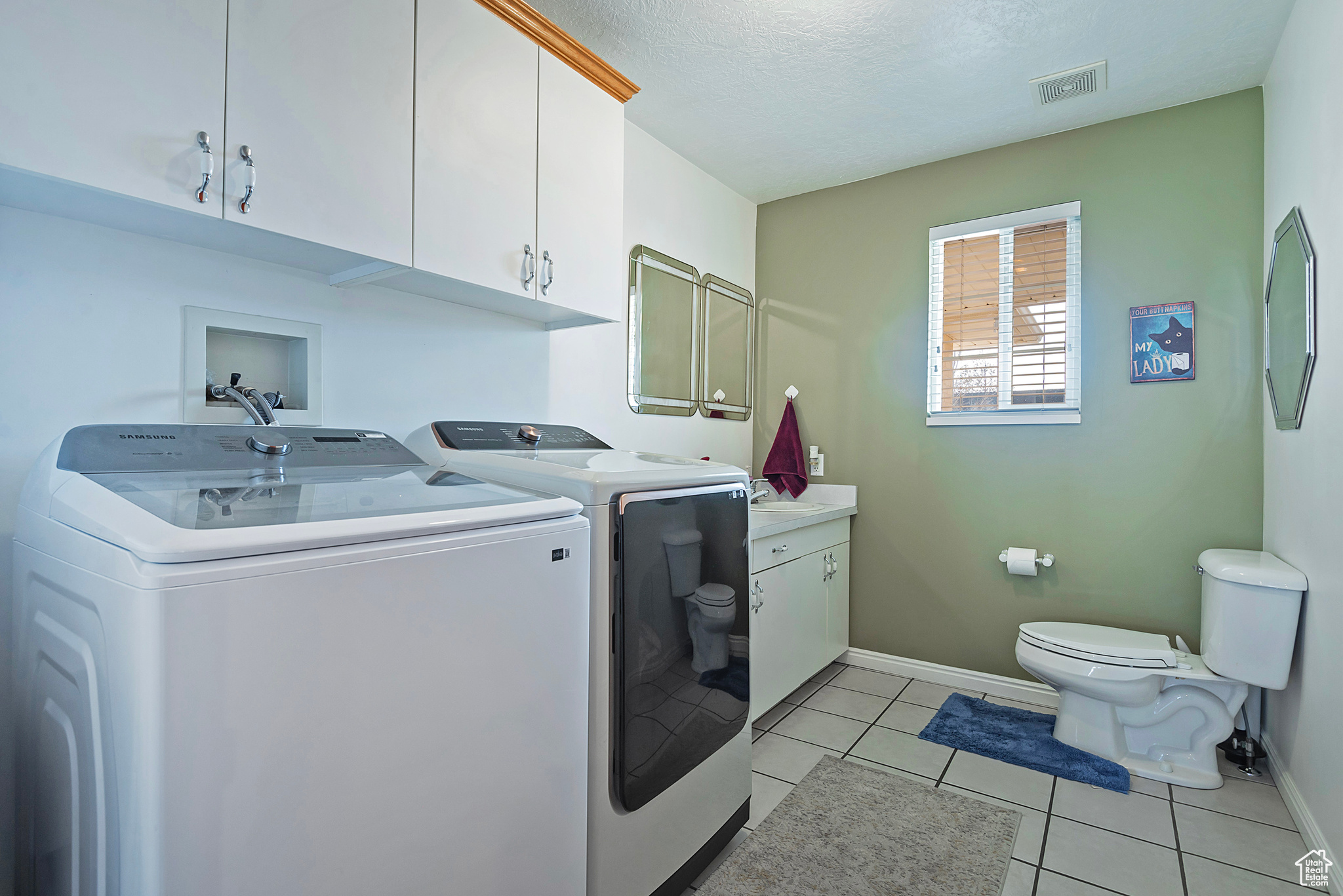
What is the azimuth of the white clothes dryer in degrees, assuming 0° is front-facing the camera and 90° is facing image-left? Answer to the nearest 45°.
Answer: approximately 315°

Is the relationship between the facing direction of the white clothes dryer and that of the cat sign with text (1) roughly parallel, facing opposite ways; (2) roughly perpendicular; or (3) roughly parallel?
roughly perpendicular

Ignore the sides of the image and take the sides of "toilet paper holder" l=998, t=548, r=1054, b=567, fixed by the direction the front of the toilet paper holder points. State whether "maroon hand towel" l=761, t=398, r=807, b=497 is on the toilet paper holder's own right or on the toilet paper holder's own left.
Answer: on the toilet paper holder's own right

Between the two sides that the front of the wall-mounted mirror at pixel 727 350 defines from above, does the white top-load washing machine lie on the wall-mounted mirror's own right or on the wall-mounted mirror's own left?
on the wall-mounted mirror's own right

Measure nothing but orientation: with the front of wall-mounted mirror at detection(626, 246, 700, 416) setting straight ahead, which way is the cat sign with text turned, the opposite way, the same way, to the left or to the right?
to the right

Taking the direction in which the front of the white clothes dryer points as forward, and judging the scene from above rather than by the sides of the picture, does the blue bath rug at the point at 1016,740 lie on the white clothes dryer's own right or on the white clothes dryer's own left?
on the white clothes dryer's own left

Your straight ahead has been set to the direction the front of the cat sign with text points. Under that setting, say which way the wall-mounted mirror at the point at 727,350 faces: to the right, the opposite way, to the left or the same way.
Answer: to the left

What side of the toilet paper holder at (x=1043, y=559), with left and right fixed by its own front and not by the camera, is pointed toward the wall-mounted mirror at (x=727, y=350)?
right

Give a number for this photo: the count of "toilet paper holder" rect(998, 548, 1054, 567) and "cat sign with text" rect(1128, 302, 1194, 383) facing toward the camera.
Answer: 2

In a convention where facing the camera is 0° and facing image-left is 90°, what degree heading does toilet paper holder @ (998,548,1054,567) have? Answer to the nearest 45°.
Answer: approximately 0°

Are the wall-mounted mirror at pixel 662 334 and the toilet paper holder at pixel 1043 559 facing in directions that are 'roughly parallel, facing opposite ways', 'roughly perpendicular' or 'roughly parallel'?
roughly perpendicular

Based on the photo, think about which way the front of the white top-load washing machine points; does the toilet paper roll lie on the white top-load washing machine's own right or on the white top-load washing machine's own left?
on the white top-load washing machine's own left

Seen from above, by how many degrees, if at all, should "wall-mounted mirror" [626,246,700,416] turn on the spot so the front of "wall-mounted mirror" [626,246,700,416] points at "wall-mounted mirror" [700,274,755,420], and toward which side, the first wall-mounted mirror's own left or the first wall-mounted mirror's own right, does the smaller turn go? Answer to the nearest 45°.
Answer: approximately 90° to the first wall-mounted mirror's own left
